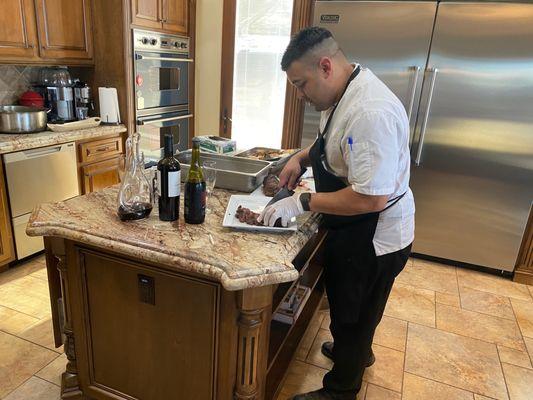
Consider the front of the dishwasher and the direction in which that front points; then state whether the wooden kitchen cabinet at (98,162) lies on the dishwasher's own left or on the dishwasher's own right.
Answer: on the dishwasher's own left

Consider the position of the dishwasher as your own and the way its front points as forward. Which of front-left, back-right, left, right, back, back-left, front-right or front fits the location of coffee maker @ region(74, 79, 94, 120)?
left

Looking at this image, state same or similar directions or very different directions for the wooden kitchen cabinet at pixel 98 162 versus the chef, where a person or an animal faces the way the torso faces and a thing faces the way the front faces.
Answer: very different directions

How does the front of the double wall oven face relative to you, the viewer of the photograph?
facing the viewer and to the right of the viewer

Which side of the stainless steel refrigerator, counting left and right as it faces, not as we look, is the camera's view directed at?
front

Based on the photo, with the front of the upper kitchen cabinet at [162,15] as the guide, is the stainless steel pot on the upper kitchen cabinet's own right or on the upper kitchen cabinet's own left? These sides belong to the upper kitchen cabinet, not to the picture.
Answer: on the upper kitchen cabinet's own right

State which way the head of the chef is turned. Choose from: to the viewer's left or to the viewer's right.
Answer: to the viewer's left

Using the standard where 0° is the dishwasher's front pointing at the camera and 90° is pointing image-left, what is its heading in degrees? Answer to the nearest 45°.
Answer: approximately 315°

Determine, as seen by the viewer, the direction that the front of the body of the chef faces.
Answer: to the viewer's left

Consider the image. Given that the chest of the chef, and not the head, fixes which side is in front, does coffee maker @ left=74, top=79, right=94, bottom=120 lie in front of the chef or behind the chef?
in front

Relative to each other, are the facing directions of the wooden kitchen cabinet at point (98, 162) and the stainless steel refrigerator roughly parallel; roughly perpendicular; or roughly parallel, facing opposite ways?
roughly perpendicular

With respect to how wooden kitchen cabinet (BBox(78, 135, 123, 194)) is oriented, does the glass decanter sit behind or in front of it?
in front

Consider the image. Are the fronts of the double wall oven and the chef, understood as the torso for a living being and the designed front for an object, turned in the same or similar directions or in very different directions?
very different directions
